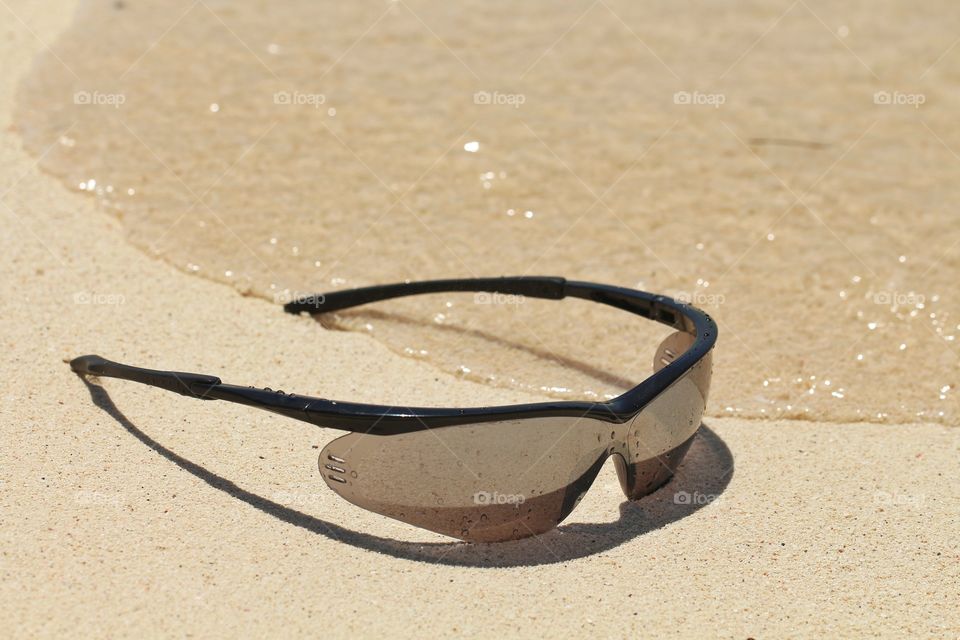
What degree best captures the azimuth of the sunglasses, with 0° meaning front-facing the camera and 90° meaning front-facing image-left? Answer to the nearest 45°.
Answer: approximately 315°
